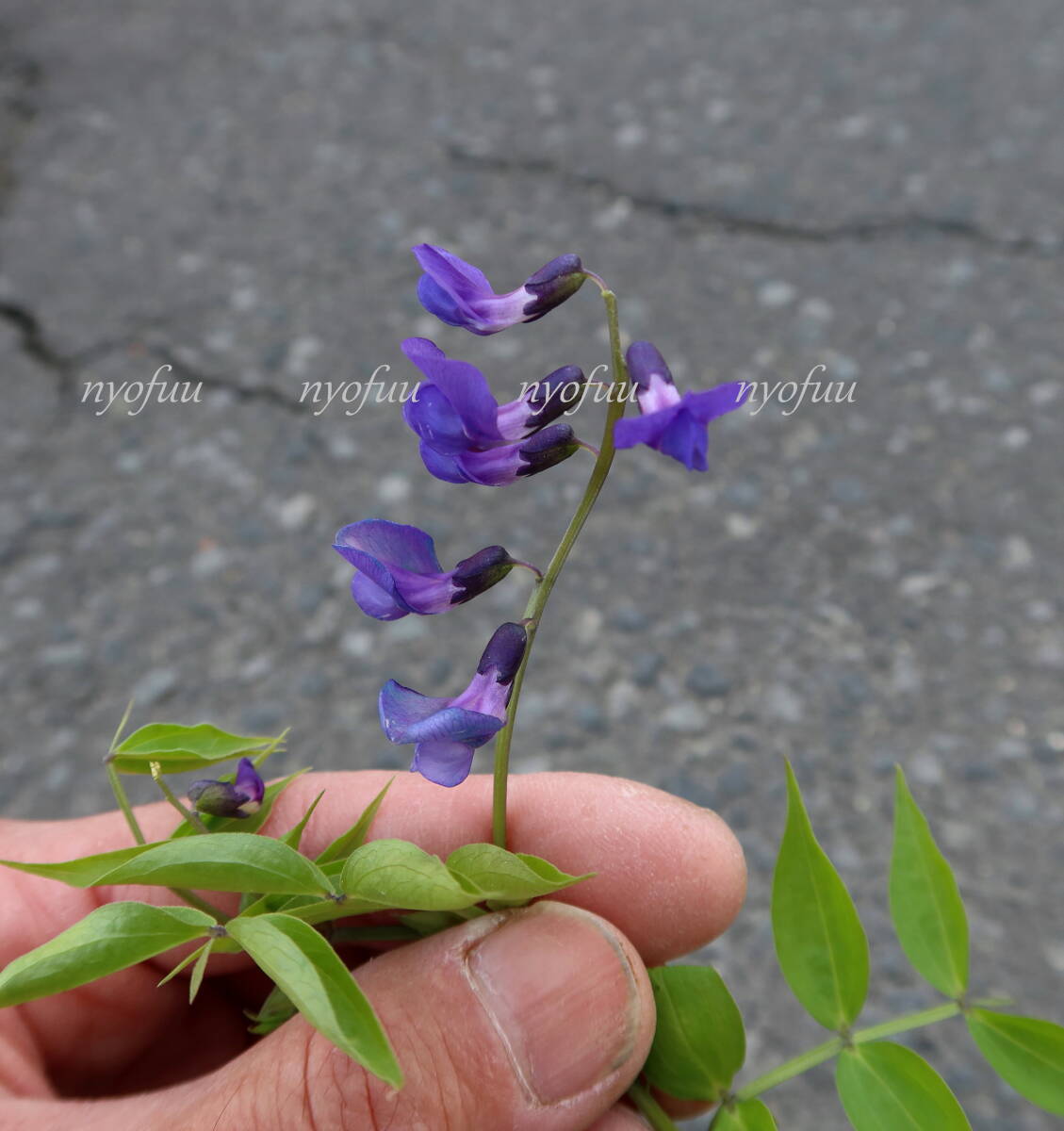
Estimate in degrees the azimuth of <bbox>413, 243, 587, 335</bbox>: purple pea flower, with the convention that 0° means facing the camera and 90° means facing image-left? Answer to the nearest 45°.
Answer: approximately 90°
